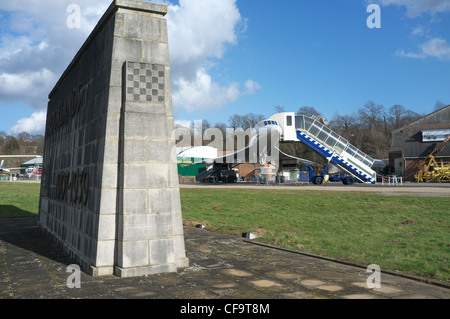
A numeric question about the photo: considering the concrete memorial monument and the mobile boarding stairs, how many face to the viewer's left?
2

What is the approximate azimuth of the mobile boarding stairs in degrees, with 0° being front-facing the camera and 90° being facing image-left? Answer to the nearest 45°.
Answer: approximately 90°

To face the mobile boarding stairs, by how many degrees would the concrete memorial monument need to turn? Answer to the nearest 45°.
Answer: approximately 135° to its right

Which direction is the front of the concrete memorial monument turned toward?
to the viewer's left

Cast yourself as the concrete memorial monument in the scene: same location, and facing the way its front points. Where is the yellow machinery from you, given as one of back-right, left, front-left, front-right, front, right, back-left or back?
back-right

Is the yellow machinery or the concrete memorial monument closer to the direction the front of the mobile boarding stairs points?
the concrete memorial monument

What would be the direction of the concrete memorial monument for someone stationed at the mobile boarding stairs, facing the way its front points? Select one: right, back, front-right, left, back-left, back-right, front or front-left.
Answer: left

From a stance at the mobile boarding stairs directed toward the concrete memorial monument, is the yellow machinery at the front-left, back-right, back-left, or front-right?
back-left

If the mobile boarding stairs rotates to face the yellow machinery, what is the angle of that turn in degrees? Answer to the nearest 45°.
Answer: approximately 135° to its right
